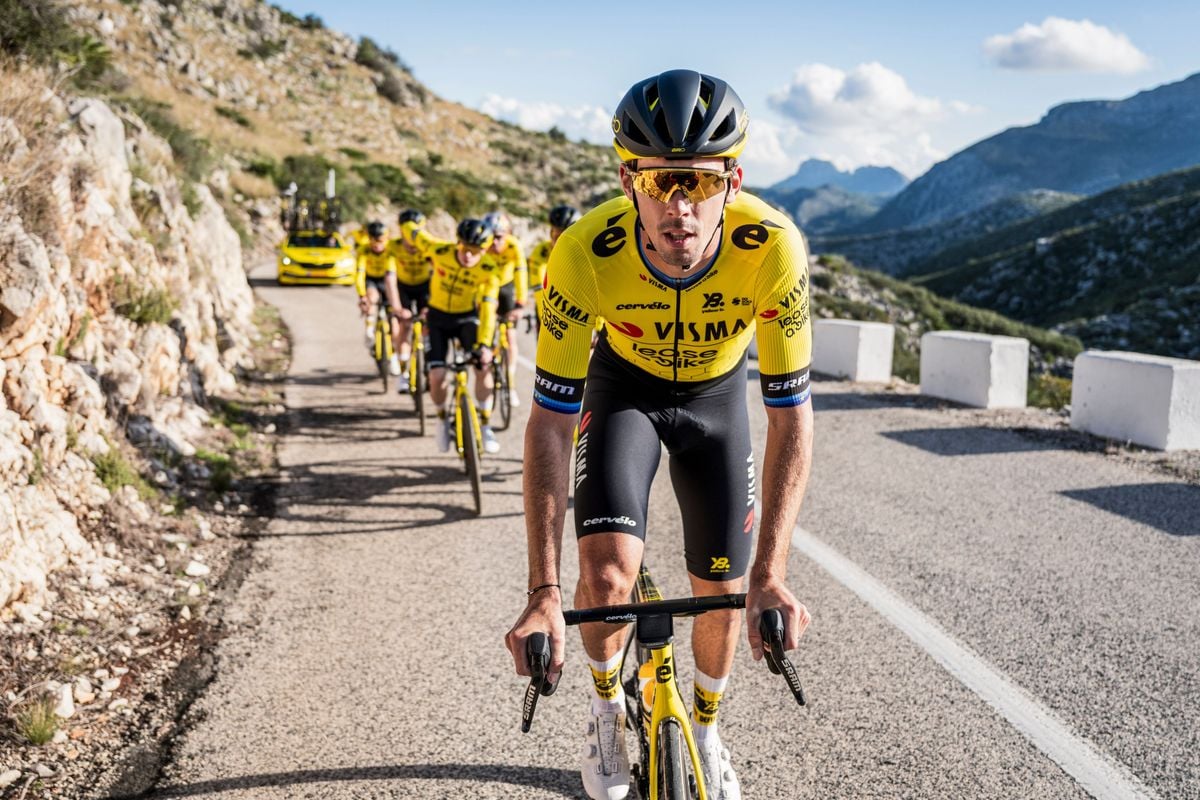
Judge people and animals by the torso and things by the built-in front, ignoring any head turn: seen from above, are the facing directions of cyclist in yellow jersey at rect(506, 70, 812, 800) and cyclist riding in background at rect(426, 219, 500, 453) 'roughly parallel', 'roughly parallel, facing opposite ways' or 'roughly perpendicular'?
roughly parallel

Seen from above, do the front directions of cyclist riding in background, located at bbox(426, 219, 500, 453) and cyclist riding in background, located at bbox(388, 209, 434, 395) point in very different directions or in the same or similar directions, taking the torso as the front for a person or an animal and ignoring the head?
same or similar directions

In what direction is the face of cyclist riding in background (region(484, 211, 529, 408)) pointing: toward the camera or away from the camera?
toward the camera

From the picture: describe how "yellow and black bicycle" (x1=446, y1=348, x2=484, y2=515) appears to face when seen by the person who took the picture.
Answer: facing the viewer

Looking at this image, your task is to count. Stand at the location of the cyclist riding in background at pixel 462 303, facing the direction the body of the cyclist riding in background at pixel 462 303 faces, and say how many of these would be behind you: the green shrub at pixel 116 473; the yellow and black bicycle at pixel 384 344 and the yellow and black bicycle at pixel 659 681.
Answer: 1

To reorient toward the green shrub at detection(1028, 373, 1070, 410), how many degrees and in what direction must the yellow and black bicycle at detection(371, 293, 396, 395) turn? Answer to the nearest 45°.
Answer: approximately 90° to its left

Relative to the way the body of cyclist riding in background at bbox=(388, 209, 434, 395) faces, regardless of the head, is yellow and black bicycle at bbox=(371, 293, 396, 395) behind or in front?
behind

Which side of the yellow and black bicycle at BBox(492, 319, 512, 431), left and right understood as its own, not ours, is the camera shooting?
front

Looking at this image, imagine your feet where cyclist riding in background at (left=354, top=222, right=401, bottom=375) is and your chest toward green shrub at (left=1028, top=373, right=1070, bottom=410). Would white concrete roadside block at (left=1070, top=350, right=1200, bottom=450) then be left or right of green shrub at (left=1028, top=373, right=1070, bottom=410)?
right

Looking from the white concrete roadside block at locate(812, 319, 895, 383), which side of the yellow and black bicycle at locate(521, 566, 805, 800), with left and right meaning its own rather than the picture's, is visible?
back

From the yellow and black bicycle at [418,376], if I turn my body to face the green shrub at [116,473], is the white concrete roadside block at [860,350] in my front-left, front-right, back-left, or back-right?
back-left

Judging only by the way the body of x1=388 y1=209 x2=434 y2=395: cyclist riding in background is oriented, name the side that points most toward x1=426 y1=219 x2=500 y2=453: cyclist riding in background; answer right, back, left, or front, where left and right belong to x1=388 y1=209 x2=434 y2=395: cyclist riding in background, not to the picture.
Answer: front

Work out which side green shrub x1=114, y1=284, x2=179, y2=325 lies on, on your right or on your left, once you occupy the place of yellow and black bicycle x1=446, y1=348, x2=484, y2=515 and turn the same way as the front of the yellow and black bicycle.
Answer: on your right

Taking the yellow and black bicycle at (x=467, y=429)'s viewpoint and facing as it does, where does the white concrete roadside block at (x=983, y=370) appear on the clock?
The white concrete roadside block is roughly at 8 o'clock from the yellow and black bicycle.

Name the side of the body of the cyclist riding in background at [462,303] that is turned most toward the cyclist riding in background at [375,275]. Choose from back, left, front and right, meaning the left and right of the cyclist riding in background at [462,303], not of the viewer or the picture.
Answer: back

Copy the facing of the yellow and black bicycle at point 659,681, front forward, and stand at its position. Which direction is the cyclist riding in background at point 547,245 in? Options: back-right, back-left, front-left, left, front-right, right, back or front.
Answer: back
